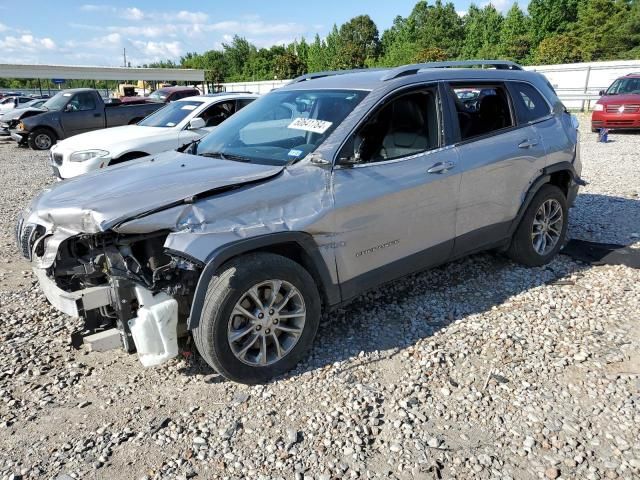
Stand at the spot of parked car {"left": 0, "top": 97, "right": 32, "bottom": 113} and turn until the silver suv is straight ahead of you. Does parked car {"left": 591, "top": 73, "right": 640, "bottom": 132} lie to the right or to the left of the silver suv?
left

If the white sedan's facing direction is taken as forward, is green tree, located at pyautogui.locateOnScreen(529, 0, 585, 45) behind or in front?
behind

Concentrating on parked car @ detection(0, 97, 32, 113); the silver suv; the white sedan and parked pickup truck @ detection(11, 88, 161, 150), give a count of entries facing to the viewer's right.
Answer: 0

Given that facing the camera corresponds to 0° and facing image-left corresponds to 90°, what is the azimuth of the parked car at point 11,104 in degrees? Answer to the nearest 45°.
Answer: approximately 45°

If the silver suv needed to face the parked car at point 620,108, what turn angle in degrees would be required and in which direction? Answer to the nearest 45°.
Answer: approximately 180°

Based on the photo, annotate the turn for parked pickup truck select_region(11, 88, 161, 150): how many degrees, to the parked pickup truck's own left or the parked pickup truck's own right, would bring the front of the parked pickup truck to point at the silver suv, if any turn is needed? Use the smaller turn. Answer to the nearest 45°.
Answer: approximately 45° to the parked pickup truck's own left

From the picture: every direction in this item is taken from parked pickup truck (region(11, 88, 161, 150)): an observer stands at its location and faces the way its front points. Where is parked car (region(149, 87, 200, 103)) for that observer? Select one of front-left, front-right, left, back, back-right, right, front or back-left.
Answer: back

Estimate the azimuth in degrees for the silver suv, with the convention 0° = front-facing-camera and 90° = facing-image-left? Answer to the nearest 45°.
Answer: approximately 45°

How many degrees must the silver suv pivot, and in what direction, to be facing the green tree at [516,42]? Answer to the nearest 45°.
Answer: approximately 180°

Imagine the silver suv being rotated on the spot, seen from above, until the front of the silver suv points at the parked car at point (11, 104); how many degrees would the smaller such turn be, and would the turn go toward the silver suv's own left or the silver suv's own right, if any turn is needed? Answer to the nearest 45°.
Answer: approximately 90° to the silver suv's own right

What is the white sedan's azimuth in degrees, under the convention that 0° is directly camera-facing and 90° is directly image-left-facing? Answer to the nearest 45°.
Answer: approximately 45°
